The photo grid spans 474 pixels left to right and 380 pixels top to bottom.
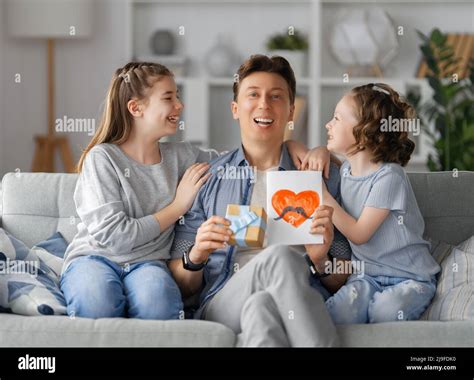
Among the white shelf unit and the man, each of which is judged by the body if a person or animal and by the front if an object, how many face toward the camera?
2

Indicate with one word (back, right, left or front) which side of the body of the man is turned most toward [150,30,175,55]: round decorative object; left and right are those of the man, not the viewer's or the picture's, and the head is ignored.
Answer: back

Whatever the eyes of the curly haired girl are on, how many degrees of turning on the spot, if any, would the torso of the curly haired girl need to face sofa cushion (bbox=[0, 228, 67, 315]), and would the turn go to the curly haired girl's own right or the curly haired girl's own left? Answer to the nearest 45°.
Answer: approximately 45° to the curly haired girl's own right

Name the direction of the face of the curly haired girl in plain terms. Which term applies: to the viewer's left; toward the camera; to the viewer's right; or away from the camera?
to the viewer's left

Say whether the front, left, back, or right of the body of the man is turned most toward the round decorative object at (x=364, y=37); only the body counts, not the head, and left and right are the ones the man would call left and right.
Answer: back

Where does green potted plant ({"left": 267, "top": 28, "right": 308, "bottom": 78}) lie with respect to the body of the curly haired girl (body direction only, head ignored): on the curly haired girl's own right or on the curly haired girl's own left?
on the curly haired girl's own right

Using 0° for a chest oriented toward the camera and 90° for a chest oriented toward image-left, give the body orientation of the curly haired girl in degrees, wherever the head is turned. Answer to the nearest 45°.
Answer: approximately 45°

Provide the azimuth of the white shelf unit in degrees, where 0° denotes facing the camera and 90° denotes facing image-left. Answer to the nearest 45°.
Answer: approximately 0°
